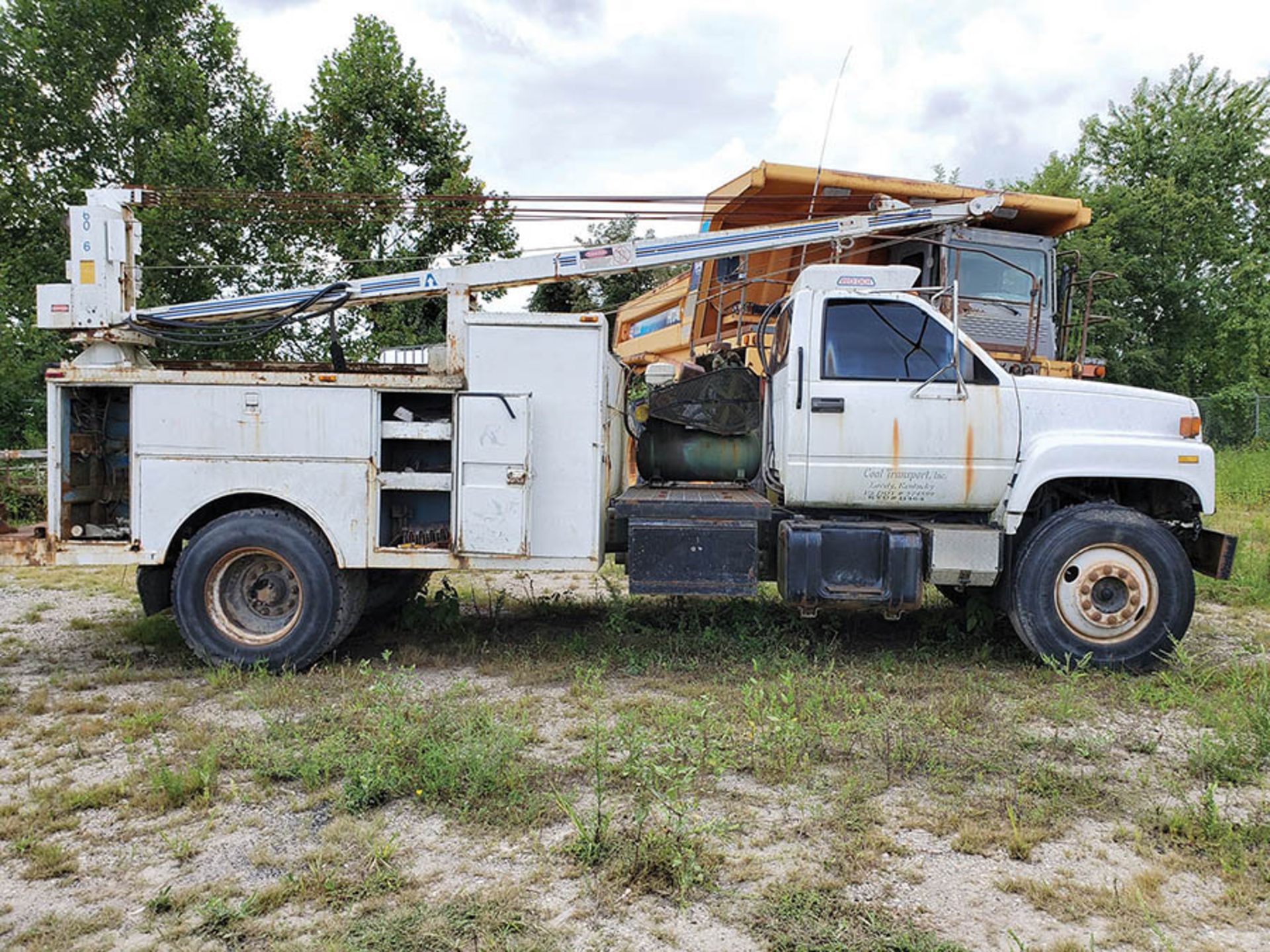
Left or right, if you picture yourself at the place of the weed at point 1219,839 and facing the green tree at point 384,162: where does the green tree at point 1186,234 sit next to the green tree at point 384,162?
right

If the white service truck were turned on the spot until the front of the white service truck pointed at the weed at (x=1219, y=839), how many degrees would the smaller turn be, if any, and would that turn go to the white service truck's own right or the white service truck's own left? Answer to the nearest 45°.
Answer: approximately 45° to the white service truck's own right

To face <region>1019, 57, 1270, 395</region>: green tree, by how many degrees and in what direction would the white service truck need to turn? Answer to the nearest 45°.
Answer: approximately 45° to its left

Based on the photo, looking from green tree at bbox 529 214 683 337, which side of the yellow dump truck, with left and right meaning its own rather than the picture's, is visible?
back

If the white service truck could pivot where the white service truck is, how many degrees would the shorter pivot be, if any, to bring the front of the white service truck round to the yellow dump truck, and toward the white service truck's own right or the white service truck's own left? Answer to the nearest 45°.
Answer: approximately 45° to the white service truck's own left

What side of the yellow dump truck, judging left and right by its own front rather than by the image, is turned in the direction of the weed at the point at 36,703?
right

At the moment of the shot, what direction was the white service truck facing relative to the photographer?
facing to the right of the viewer

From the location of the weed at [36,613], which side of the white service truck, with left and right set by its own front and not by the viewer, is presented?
back

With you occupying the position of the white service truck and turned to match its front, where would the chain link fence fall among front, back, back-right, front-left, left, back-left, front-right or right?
front-left

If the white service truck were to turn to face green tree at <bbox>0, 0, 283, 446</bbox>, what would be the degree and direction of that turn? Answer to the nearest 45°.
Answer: approximately 135° to its left

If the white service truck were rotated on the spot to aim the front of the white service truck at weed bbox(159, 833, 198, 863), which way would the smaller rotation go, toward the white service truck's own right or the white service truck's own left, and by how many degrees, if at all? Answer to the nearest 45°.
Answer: approximately 135° to the white service truck's own right

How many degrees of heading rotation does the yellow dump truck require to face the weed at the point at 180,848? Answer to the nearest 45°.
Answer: approximately 90° to its right

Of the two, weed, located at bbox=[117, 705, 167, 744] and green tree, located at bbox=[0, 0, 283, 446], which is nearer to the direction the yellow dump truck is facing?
the weed

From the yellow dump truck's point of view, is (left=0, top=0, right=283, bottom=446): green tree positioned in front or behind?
behind
